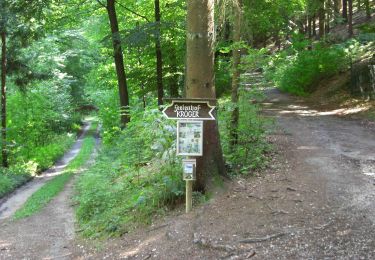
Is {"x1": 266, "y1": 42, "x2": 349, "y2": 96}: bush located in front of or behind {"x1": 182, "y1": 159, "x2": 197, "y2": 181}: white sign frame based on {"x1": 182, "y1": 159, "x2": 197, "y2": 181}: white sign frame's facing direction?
behind
